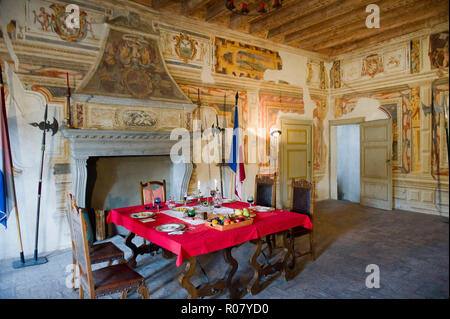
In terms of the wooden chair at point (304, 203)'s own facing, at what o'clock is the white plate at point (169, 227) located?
The white plate is roughly at 12 o'clock from the wooden chair.

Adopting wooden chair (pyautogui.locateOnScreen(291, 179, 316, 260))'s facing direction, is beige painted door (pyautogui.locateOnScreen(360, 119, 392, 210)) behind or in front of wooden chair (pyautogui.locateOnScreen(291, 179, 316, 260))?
behind

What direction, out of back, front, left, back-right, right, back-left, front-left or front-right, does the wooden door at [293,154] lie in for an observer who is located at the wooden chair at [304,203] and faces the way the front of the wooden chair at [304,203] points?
back-right

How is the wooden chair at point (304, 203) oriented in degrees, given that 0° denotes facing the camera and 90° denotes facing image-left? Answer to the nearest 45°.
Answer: approximately 45°

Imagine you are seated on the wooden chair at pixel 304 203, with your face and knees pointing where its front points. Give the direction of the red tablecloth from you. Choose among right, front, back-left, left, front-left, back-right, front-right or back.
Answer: front

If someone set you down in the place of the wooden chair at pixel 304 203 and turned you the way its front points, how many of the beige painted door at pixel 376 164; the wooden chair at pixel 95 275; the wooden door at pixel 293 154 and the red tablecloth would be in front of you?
2

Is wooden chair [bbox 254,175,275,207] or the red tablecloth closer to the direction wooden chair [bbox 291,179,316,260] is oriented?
the red tablecloth

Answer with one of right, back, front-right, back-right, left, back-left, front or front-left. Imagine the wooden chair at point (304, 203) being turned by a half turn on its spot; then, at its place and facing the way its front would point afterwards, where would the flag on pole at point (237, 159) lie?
left

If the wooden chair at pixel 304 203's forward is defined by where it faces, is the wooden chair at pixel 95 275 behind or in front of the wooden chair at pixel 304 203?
in front

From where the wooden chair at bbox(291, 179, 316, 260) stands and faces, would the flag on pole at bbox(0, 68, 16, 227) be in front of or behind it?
in front

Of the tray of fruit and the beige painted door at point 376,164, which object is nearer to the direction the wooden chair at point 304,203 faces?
the tray of fruit

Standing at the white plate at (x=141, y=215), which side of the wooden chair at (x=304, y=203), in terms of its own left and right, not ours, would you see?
front

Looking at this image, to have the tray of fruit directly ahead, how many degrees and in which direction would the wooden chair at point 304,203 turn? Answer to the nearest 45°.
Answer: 0° — it already faces it

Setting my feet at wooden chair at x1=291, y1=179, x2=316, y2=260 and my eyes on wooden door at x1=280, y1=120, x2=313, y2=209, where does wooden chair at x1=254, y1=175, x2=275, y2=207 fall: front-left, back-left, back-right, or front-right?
front-left

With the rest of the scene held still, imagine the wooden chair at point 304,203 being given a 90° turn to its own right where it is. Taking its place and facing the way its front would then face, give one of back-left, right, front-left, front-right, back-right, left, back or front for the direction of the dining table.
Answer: left
